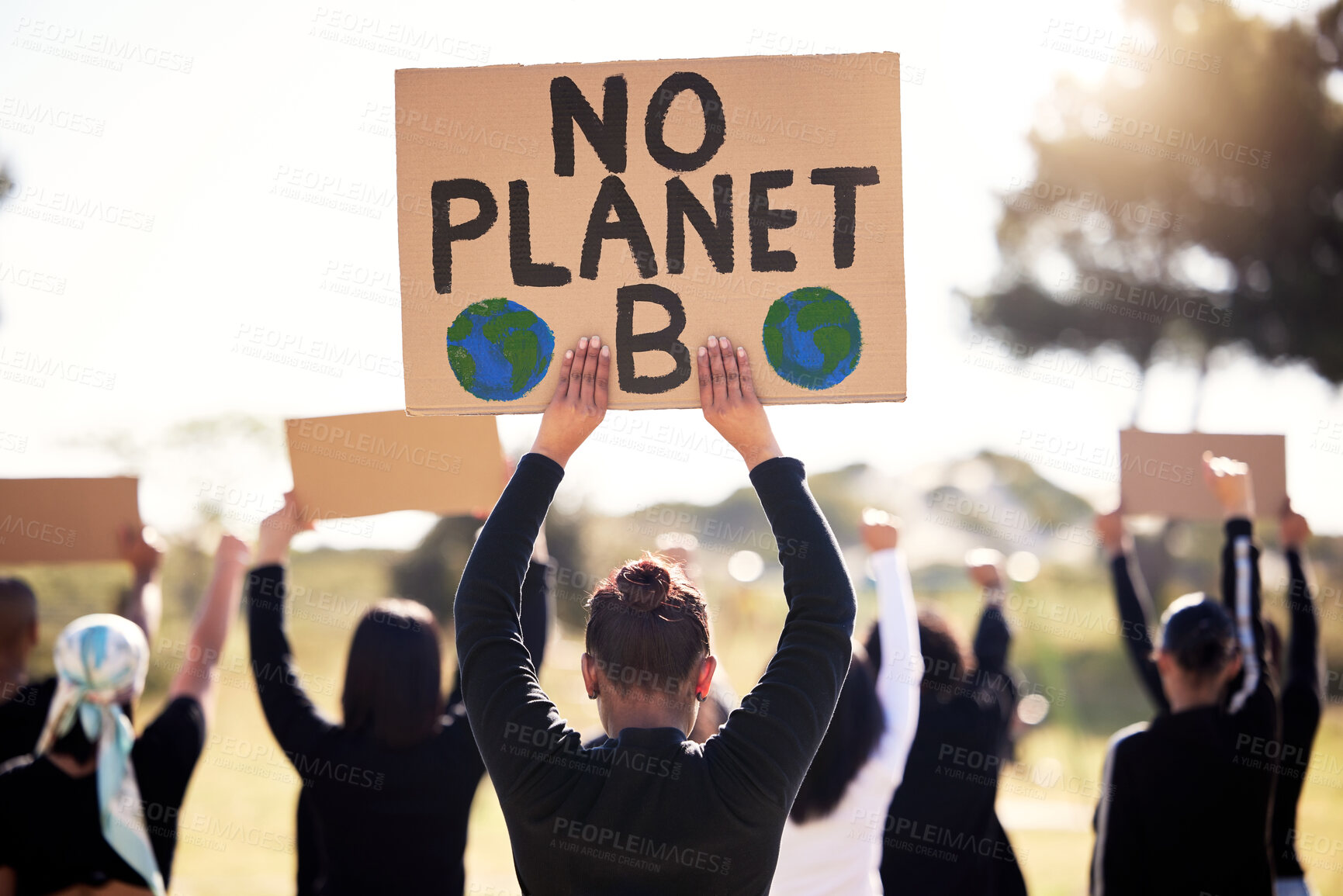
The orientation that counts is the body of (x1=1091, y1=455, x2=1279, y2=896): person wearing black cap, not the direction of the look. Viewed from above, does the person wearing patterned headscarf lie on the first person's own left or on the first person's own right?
on the first person's own left

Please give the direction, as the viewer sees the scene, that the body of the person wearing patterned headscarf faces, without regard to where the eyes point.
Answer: away from the camera

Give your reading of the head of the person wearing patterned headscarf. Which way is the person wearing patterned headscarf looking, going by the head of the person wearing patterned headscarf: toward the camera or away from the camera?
away from the camera

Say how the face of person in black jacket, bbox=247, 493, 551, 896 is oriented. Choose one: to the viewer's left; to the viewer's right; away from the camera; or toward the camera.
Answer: away from the camera

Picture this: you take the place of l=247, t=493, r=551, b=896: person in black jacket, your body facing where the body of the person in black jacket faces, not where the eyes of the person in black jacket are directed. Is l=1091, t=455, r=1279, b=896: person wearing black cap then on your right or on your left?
on your right

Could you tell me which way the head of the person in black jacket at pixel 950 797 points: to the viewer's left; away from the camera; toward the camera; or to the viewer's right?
away from the camera

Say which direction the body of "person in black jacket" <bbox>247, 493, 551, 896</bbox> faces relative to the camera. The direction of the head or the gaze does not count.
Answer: away from the camera

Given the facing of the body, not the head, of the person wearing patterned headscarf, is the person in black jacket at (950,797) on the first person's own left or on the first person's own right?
on the first person's own right

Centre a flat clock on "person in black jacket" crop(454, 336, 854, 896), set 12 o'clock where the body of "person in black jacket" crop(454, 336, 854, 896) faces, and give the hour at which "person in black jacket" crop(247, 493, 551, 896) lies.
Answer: "person in black jacket" crop(247, 493, 551, 896) is roughly at 11 o'clock from "person in black jacket" crop(454, 336, 854, 896).

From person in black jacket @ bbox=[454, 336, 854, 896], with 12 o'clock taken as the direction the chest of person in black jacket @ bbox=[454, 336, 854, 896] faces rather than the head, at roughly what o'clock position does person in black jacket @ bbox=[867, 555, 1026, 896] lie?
person in black jacket @ bbox=[867, 555, 1026, 896] is roughly at 1 o'clock from person in black jacket @ bbox=[454, 336, 854, 896].

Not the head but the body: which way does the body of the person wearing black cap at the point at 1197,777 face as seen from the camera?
away from the camera

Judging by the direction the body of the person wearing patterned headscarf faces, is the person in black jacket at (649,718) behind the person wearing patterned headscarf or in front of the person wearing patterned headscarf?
behind

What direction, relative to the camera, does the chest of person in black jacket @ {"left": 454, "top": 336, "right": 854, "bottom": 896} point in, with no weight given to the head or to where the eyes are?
away from the camera

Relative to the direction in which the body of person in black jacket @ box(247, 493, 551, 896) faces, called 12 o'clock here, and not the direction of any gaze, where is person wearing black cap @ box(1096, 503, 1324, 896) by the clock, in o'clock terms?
The person wearing black cap is roughly at 3 o'clock from the person in black jacket.
